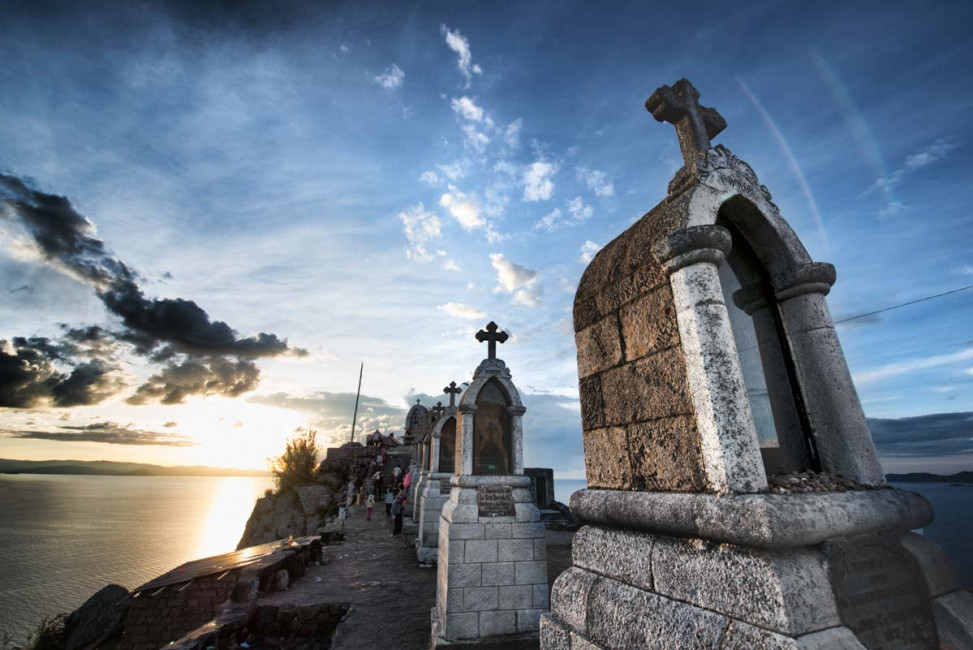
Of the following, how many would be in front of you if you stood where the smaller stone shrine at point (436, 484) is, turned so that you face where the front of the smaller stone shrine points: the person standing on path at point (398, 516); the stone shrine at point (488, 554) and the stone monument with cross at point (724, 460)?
2

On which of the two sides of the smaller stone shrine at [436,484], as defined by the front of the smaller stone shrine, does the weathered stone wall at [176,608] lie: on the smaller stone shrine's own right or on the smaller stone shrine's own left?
on the smaller stone shrine's own right

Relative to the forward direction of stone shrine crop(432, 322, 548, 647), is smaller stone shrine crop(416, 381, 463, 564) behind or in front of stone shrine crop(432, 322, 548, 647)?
behind

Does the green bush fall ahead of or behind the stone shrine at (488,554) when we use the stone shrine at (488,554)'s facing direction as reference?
behind

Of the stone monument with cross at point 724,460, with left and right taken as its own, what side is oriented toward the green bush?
back

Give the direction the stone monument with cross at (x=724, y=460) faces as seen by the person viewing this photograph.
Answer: facing the viewer and to the right of the viewer

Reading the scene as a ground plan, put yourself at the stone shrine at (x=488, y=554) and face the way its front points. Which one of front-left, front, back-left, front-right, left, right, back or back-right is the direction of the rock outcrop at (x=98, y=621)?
back-right

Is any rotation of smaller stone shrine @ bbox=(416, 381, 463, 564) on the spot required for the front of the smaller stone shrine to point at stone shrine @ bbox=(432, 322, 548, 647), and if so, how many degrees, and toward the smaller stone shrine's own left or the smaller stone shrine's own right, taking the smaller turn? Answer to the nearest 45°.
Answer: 0° — it already faces it

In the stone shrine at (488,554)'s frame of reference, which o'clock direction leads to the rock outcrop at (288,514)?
The rock outcrop is roughly at 5 o'clock from the stone shrine.

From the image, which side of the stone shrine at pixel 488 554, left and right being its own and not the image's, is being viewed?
front
